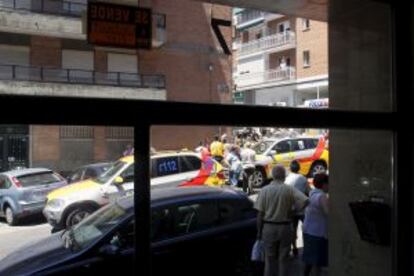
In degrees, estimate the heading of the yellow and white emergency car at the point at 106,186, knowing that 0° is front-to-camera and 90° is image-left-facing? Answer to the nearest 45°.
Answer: approximately 45°

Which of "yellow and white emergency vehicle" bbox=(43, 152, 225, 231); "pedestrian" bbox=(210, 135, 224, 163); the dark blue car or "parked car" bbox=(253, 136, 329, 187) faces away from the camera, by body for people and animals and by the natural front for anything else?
the pedestrian

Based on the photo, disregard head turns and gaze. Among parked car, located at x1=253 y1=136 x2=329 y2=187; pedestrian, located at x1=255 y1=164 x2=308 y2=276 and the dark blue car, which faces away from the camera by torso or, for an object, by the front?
the pedestrian

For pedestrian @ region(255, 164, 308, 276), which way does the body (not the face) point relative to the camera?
away from the camera

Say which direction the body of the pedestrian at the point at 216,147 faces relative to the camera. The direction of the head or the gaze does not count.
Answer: away from the camera

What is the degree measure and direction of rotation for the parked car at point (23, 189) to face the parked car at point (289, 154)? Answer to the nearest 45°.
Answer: approximately 90° to its right
